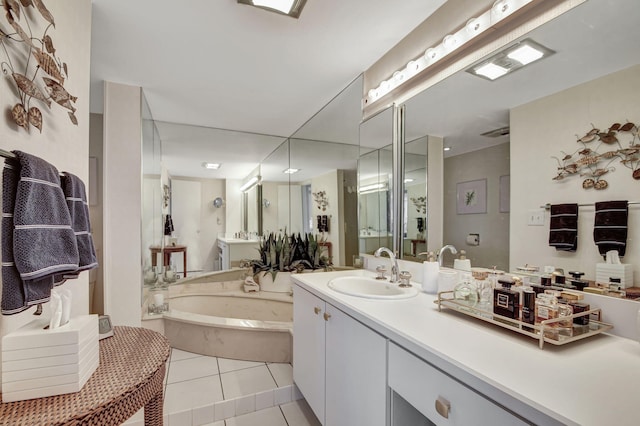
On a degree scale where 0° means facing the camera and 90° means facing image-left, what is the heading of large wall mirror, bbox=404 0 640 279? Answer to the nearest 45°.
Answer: approximately 45°

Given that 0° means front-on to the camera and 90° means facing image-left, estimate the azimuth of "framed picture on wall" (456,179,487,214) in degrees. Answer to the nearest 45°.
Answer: approximately 45°

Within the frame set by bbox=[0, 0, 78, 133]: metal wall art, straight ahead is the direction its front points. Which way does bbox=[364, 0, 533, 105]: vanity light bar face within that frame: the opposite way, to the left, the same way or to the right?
the opposite way

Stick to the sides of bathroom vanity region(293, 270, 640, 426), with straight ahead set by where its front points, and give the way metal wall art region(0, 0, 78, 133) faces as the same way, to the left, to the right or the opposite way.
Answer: the opposite way

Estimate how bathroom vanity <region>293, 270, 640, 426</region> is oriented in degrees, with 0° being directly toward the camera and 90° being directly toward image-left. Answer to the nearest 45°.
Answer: approximately 45°

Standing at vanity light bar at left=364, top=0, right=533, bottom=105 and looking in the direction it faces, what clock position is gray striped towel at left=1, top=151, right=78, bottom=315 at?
The gray striped towel is roughly at 12 o'clock from the vanity light bar.
